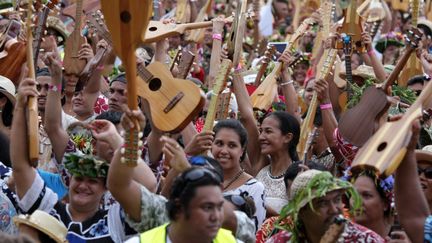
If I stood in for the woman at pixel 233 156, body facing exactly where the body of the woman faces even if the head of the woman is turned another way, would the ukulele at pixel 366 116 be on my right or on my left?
on my left

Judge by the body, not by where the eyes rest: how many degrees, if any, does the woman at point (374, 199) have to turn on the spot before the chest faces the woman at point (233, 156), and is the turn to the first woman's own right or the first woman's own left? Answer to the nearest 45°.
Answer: approximately 90° to the first woman's own right

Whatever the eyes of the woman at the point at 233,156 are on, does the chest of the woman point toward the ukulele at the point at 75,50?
no

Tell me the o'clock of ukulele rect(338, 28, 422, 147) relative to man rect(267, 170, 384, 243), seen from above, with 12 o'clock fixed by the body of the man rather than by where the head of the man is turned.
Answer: The ukulele is roughly at 8 o'clock from the man.

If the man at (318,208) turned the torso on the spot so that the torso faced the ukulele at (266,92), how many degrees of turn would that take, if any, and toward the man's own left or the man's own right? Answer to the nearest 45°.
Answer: approximately 135° to the man's own left

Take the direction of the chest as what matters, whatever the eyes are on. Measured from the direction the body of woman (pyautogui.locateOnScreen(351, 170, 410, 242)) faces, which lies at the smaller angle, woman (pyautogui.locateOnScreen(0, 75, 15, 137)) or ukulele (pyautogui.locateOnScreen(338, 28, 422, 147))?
the woman

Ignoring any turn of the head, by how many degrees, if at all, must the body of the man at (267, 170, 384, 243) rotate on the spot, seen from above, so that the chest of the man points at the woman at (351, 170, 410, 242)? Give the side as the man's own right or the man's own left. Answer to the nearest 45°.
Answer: approximately 90° to the man's own left

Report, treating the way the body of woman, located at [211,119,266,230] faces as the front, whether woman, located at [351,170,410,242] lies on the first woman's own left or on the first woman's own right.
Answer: on the first woman's own left

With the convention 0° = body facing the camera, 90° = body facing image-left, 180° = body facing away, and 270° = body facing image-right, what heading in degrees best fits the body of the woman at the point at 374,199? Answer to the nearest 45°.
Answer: approximately 45°

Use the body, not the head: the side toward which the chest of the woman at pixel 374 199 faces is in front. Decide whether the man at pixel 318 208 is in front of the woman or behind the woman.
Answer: in front

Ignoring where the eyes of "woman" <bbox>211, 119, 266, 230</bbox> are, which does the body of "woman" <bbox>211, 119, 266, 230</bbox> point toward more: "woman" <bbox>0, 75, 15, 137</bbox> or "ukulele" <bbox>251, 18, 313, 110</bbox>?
the woman

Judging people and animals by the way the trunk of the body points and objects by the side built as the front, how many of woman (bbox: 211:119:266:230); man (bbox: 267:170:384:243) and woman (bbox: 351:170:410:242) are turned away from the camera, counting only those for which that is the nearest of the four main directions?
0

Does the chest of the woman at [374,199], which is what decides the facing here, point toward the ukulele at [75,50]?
no

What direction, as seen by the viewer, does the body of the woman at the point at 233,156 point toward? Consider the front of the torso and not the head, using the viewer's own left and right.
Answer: facing the viewer and to the left of the viewer

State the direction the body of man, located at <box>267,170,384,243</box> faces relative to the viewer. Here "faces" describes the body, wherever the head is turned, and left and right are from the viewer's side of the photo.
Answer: facing the viewer and to the right of the viewer

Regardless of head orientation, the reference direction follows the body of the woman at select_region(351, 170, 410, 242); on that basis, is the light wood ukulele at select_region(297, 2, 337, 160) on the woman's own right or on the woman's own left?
on the woman's own right
